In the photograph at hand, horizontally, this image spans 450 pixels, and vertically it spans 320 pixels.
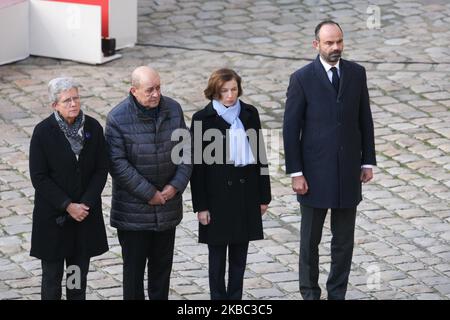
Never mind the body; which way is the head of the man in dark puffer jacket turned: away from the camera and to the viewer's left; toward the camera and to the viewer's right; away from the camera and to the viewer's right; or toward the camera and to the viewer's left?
toward the camera and to the viewer's right

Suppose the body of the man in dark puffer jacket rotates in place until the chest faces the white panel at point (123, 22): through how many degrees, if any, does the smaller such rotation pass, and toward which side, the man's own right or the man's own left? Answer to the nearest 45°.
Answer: approximately 135° to the man's own left

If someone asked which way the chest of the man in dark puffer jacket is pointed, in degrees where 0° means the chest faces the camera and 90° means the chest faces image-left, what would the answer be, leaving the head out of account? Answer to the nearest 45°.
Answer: approximately 315°
